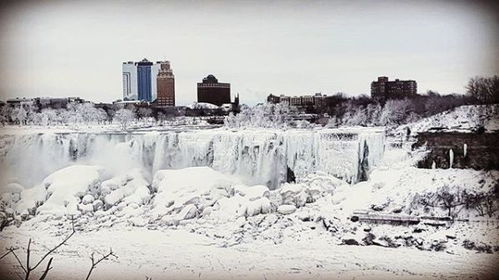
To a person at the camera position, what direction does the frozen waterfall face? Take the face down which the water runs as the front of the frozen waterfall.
facing the viewer
